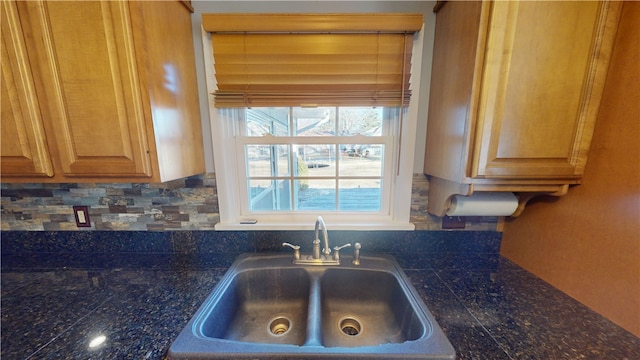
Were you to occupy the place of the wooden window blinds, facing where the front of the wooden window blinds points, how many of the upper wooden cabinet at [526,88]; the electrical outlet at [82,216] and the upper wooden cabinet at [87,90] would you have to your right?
2

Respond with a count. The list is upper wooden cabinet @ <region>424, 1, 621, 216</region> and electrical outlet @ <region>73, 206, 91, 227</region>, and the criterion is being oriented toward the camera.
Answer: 2

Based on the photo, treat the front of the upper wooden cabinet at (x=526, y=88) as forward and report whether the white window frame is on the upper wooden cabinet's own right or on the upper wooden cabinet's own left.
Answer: on the upper wooden cabinet's own right

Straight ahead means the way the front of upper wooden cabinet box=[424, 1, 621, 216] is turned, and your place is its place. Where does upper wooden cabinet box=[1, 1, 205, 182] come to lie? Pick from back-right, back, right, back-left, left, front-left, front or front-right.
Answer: front-right

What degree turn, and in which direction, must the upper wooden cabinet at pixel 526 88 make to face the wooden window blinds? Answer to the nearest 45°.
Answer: approximately 45° to its right

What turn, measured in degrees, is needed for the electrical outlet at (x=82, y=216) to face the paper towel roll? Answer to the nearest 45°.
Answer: approximately 45° to its left

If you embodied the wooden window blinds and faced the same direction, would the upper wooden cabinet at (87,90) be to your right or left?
on your right

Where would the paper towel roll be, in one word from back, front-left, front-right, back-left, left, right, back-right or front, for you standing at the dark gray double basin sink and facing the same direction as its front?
left

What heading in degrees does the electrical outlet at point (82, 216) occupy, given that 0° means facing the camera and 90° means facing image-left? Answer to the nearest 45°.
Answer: approximately 0°
